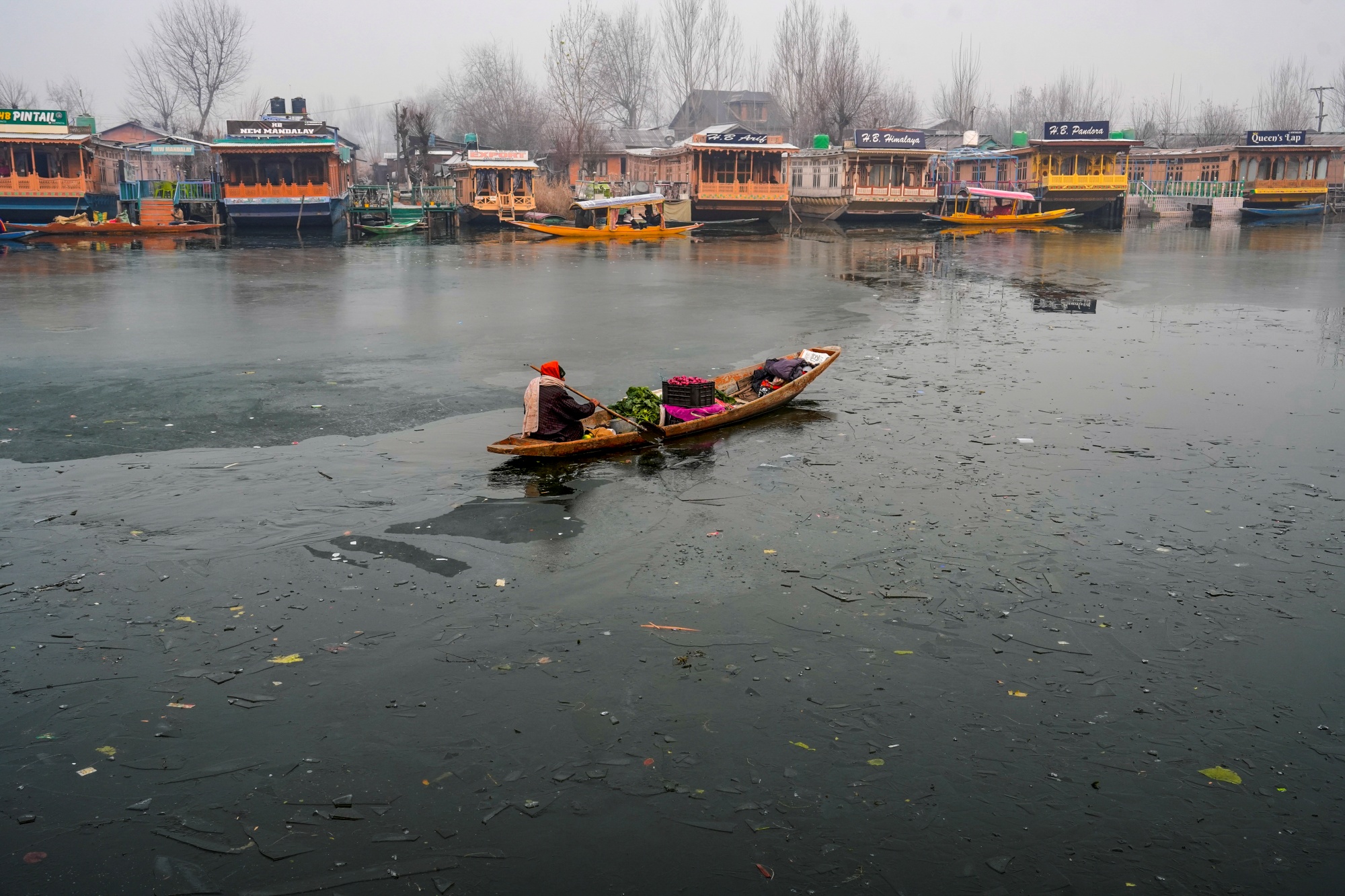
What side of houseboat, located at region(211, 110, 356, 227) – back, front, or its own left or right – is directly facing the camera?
front

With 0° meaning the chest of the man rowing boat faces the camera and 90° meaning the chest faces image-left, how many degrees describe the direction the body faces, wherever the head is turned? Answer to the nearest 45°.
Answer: approximately 225°

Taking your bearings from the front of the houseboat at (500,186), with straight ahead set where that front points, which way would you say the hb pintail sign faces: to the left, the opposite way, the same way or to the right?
the same way

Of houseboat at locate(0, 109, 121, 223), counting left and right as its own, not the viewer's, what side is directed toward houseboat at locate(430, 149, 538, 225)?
left

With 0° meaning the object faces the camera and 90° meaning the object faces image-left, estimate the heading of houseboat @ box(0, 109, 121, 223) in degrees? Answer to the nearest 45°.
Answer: approximately 0°

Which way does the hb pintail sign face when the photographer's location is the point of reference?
facing the viewer

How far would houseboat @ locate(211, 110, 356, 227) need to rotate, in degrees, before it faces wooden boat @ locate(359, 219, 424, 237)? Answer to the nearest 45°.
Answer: approximately 90° to its left

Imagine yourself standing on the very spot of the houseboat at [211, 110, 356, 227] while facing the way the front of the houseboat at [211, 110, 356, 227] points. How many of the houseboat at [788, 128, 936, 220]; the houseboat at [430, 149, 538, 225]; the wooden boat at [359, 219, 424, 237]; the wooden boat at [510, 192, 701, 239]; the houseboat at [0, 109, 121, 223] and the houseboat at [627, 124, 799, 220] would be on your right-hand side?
1

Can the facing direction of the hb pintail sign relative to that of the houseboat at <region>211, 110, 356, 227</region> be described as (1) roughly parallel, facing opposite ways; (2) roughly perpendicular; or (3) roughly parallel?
roughly parallel

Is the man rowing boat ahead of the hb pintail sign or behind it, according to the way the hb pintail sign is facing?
ahead

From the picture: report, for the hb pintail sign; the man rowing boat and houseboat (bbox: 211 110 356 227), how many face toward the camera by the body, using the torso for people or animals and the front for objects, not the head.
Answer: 2

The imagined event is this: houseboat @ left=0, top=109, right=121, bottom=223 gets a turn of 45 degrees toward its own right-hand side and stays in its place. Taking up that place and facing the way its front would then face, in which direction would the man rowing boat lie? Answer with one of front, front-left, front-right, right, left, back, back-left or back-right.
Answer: front-left

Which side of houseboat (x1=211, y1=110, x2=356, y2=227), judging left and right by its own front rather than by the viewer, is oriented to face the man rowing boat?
front

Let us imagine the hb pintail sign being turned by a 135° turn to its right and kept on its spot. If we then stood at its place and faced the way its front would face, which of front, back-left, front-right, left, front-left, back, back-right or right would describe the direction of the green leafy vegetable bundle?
back-left

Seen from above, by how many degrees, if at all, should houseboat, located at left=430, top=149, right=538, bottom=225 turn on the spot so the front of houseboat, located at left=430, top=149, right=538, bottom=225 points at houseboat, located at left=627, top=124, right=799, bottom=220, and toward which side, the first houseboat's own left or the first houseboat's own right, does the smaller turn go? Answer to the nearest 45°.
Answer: approximately 90° to the first houseboat's own left

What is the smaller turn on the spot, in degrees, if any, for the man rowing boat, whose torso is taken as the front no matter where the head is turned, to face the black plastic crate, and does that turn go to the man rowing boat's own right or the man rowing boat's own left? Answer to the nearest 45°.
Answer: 0° — they already face it

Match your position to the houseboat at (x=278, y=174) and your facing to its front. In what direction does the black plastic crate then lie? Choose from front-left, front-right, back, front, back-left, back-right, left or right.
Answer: front

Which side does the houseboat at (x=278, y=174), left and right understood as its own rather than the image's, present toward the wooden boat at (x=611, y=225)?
left
